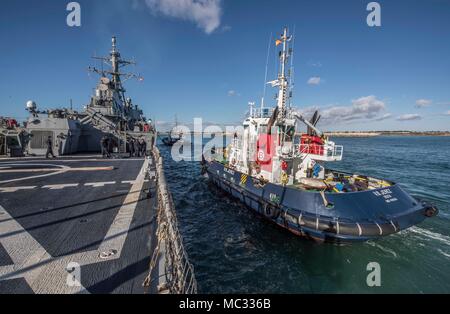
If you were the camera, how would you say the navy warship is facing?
facing away from the viewer
